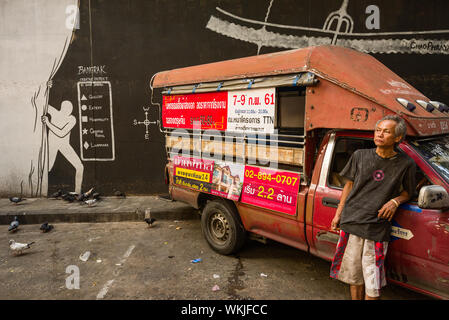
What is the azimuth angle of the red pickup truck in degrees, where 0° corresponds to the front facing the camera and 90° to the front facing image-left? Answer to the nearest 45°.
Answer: approximately 315°

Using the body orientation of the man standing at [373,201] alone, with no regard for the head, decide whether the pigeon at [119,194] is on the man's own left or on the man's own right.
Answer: on the man's own right

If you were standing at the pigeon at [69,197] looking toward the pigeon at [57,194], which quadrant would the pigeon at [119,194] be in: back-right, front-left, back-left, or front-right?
back-right

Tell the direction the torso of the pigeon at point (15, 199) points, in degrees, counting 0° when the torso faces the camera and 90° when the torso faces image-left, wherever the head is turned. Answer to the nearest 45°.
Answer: approximately 90°

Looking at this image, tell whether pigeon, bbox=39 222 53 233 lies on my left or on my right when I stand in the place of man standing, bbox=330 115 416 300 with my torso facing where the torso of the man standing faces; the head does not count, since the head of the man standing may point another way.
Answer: on my right

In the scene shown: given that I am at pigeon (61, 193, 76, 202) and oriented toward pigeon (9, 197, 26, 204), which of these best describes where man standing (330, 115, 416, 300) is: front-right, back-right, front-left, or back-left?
back-left
